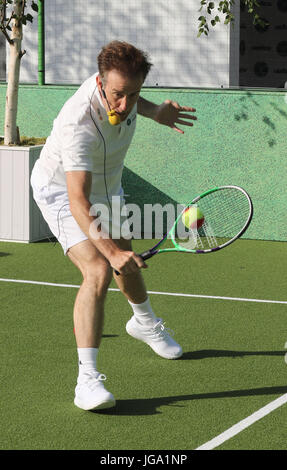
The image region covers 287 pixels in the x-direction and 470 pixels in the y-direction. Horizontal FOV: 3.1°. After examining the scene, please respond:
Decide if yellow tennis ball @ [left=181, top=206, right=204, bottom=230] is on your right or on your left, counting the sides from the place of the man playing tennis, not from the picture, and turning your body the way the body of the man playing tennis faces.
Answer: on your left

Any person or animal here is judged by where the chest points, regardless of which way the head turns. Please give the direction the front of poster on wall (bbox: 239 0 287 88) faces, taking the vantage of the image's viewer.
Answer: facing the viewer

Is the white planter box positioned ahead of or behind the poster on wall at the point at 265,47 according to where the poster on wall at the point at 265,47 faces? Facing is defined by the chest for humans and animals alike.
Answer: ahead

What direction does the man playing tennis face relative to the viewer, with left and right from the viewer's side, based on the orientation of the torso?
facing the viewer and to the right of the viewer

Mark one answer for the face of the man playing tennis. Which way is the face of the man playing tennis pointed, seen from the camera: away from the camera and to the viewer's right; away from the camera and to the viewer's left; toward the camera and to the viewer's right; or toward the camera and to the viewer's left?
toward the camera and to the viewer's right

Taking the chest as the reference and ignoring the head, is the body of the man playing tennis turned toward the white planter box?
no

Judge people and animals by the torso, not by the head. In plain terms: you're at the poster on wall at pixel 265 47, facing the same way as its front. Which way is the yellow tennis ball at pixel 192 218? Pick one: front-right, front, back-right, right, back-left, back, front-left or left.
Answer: front
